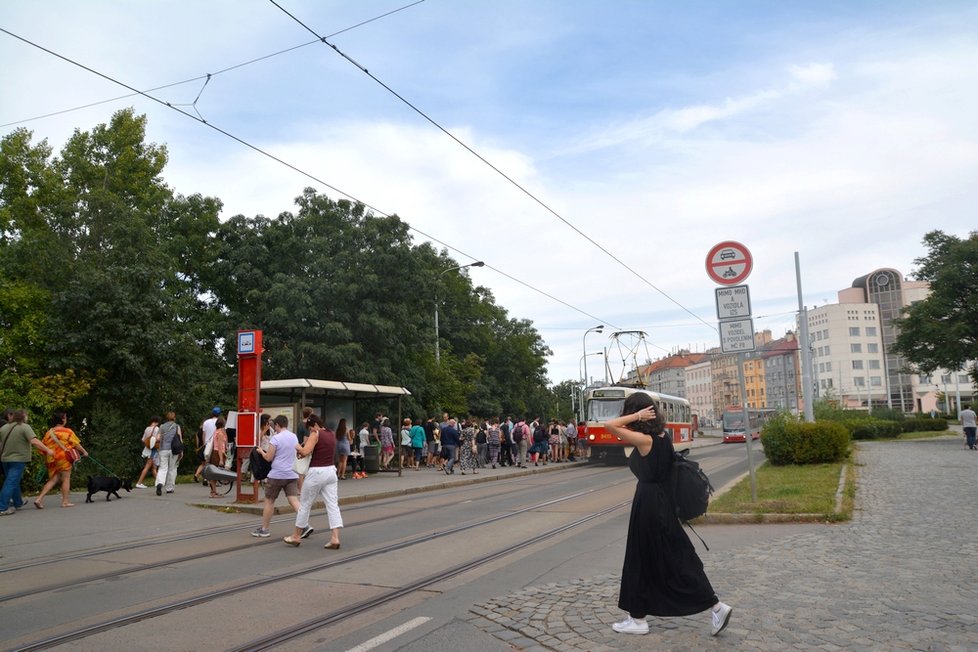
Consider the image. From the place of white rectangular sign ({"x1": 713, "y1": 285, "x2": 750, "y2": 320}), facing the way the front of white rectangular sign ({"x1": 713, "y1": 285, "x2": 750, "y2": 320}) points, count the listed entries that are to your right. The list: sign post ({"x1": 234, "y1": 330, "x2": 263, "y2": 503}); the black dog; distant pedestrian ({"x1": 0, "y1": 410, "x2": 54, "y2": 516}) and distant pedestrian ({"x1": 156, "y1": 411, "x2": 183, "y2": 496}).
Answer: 4

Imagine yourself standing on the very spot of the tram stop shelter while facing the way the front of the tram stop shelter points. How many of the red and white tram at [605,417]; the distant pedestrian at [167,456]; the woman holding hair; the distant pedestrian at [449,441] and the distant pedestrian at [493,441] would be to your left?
3

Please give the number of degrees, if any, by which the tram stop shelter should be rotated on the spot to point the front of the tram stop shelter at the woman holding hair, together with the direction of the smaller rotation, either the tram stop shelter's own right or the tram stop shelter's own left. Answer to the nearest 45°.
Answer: approximately 45° to the tram stop shelter's own right

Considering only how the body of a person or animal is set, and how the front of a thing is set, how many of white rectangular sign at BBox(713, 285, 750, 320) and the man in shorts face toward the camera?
1

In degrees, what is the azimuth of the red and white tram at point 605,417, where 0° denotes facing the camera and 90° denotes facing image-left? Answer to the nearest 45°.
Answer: approximately 45°

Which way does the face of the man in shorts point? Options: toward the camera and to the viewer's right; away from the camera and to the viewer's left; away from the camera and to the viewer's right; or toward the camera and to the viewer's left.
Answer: away from the camera and to the viewer's left

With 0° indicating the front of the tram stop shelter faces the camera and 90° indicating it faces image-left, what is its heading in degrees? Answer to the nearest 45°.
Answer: approximately 315°

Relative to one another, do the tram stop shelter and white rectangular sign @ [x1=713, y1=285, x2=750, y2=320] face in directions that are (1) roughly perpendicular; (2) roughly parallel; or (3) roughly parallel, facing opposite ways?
roughly perpendicular

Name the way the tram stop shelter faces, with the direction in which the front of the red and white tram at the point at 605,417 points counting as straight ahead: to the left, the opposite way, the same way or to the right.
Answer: to the left

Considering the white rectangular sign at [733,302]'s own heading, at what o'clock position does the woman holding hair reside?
The woman holding hair is roughly at 12 o'clock from the white rectangular sign.

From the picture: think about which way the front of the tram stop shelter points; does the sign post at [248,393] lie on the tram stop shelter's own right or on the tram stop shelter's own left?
on the tram stop shelter's own right

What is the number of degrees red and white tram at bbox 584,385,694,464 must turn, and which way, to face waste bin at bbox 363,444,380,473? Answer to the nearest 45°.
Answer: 0° — it already faces it

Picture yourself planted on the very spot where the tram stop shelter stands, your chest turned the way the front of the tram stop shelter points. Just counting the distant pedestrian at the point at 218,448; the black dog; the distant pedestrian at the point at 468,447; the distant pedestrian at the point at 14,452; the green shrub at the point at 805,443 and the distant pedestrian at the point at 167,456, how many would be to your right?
4

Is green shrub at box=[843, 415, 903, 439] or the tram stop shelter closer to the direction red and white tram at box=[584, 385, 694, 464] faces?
the tram stop shelter

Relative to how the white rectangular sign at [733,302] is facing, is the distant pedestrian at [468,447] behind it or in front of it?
behind
